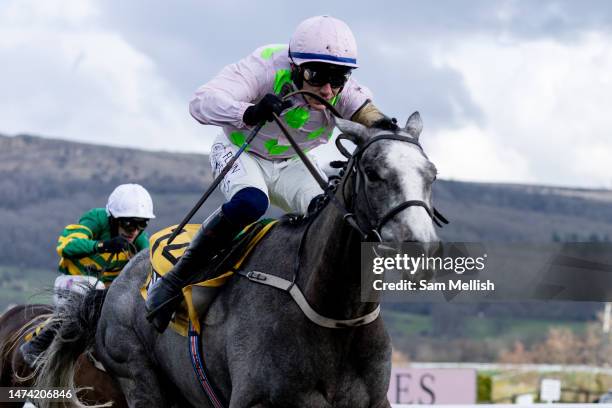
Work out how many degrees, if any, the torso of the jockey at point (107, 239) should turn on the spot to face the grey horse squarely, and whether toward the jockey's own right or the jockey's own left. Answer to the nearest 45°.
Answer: approximately 45° to the jockey's own right

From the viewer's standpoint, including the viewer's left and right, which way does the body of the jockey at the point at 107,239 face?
facing the viewer and to the right of the viewer

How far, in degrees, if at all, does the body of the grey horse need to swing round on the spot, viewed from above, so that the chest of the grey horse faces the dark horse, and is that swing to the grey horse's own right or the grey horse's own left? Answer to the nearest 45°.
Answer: approximately 180°

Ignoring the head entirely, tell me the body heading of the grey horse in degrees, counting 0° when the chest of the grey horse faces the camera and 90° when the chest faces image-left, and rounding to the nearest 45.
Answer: approximately 315°

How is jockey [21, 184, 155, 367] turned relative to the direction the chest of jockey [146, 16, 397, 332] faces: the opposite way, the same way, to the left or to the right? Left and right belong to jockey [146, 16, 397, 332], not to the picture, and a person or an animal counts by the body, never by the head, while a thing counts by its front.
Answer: the same way

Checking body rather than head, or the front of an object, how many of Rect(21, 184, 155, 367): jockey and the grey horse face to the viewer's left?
0

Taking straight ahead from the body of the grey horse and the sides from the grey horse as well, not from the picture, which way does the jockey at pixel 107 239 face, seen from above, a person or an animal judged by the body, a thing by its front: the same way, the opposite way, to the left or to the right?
the same way

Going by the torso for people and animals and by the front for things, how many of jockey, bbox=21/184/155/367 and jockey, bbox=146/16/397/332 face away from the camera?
0
